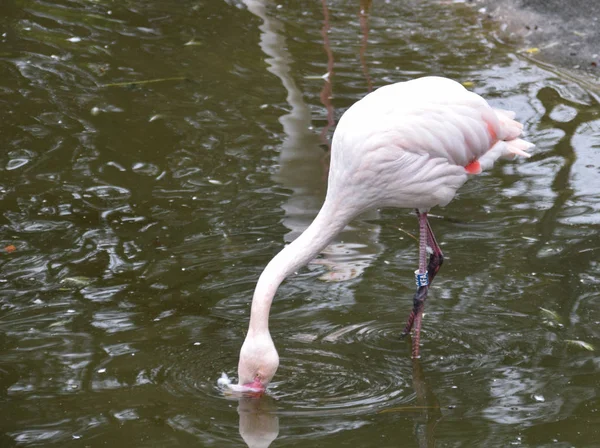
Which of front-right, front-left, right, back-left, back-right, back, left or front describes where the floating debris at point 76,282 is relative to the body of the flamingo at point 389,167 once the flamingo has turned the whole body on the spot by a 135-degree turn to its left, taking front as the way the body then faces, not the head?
back

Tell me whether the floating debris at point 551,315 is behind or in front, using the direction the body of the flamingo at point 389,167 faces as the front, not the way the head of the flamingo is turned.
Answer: behind

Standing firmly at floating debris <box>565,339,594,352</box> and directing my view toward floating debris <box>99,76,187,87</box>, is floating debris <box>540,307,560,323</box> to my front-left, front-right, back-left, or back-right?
front-right

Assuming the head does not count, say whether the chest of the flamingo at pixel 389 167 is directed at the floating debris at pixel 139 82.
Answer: no

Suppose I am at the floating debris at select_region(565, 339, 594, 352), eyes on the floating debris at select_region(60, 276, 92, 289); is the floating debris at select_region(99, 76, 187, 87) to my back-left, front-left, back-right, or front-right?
front-right

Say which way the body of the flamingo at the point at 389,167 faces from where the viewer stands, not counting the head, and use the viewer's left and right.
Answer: facing the viewer and to the left of the viewer

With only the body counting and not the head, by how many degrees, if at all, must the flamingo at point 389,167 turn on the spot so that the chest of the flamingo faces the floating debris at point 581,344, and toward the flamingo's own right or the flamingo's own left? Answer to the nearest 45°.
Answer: approximately 135° to the flamingo's own left
